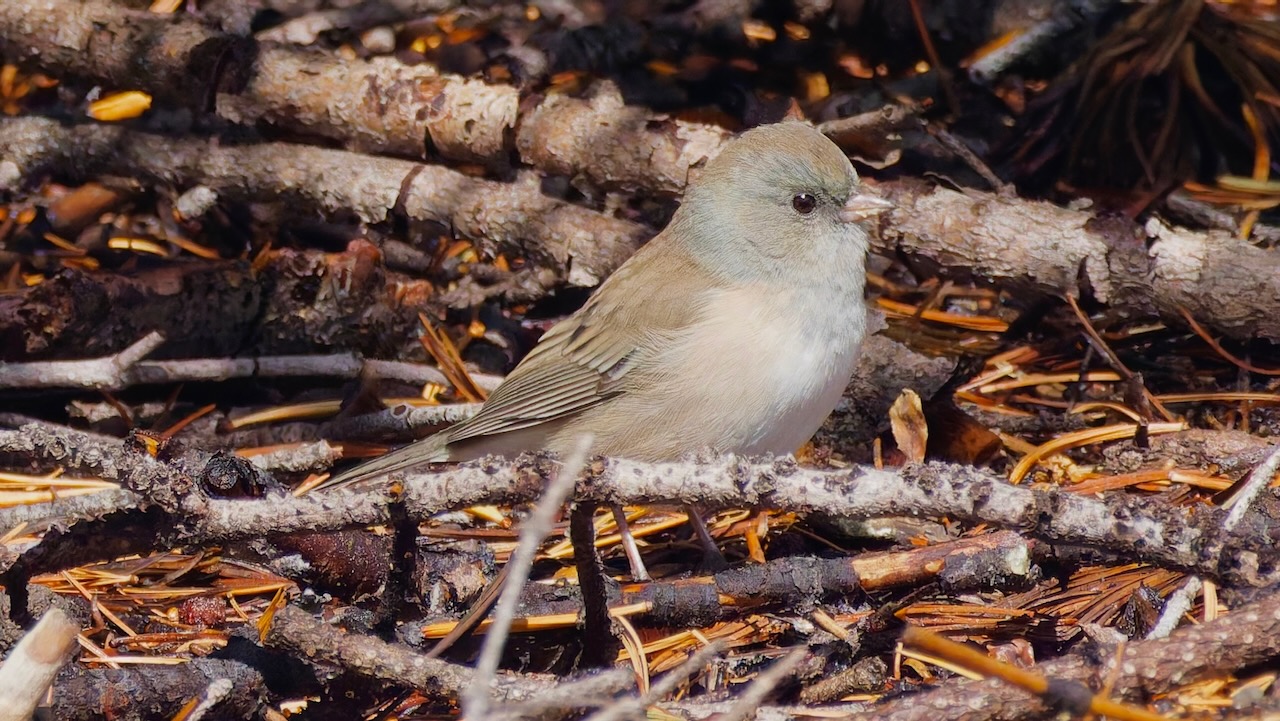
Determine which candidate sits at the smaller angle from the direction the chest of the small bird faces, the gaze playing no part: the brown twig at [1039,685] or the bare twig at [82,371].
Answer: the brown twig

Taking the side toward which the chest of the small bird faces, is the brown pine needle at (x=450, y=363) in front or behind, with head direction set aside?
behind

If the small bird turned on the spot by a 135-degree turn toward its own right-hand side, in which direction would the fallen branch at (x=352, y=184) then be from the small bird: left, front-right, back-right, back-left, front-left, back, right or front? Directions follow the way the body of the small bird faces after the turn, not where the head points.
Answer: right

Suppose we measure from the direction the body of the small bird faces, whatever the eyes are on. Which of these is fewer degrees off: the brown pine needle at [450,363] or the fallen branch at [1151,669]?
the fallen branch

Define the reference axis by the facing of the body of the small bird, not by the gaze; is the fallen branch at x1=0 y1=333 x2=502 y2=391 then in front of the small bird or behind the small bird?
behind

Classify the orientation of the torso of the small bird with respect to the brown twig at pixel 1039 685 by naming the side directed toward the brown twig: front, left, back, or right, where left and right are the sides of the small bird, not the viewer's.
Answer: front

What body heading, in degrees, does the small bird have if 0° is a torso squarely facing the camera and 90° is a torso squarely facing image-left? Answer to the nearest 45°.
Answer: approximately 270°

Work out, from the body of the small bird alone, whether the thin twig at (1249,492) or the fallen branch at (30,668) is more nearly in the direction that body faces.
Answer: the thin twig

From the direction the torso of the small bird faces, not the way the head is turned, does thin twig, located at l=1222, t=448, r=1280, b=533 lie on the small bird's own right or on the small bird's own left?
on the small bird's own right

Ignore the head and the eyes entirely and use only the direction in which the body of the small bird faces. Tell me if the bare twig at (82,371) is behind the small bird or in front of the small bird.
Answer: behind
